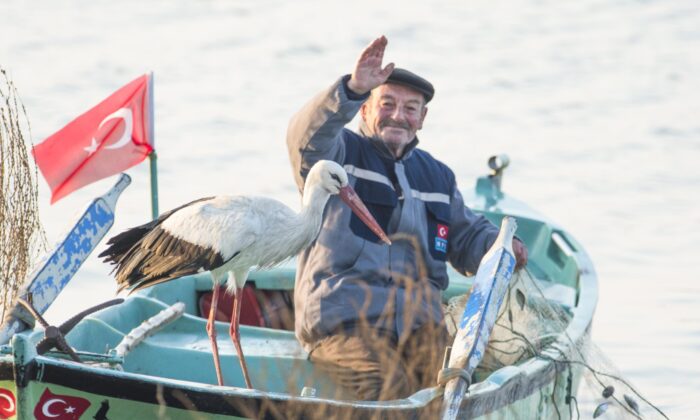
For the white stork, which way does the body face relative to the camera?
to the viewer's right

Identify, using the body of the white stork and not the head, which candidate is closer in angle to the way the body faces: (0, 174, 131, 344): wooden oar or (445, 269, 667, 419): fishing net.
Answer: the fishing net

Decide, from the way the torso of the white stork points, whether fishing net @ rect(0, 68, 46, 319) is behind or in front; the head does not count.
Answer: behind

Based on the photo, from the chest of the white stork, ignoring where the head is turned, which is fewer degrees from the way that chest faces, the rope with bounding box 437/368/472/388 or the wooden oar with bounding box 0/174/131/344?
the rope

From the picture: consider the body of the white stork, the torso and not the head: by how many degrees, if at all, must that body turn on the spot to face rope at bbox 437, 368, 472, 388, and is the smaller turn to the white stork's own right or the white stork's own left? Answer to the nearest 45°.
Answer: approximately 45° to the white stork's own right

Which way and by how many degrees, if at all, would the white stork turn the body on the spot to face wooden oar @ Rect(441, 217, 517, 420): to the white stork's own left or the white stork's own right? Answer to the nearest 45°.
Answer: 0° — it already faces it

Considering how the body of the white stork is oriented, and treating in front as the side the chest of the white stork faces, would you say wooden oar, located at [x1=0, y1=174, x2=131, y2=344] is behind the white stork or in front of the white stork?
behind
